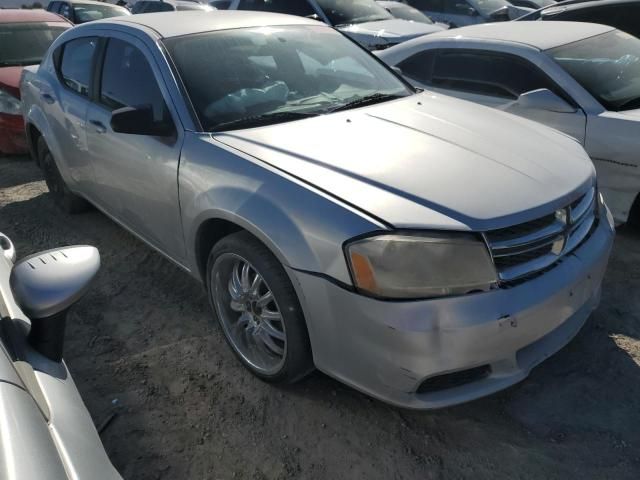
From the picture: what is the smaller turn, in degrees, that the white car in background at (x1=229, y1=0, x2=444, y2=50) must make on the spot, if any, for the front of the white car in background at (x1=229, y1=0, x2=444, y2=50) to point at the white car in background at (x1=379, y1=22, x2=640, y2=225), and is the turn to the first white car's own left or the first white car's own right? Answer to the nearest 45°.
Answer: approximately 45° to the first white car's own right

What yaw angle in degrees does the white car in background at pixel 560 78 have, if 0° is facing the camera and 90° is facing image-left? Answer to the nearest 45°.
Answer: approximately 315°

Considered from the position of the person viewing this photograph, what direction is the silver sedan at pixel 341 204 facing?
facing the viewer and to the right of the viewer

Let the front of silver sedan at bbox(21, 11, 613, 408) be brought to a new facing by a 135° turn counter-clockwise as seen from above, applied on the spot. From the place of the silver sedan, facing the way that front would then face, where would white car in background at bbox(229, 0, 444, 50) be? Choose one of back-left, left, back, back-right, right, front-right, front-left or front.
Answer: front

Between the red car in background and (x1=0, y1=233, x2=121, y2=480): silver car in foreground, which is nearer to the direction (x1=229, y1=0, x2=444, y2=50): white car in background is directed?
the silver car in foreground

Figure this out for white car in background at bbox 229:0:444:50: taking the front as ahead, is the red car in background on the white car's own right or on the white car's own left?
on the white car's own right

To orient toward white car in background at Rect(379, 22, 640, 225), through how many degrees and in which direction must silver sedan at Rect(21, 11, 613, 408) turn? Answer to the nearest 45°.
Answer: approximately 90° to its left
